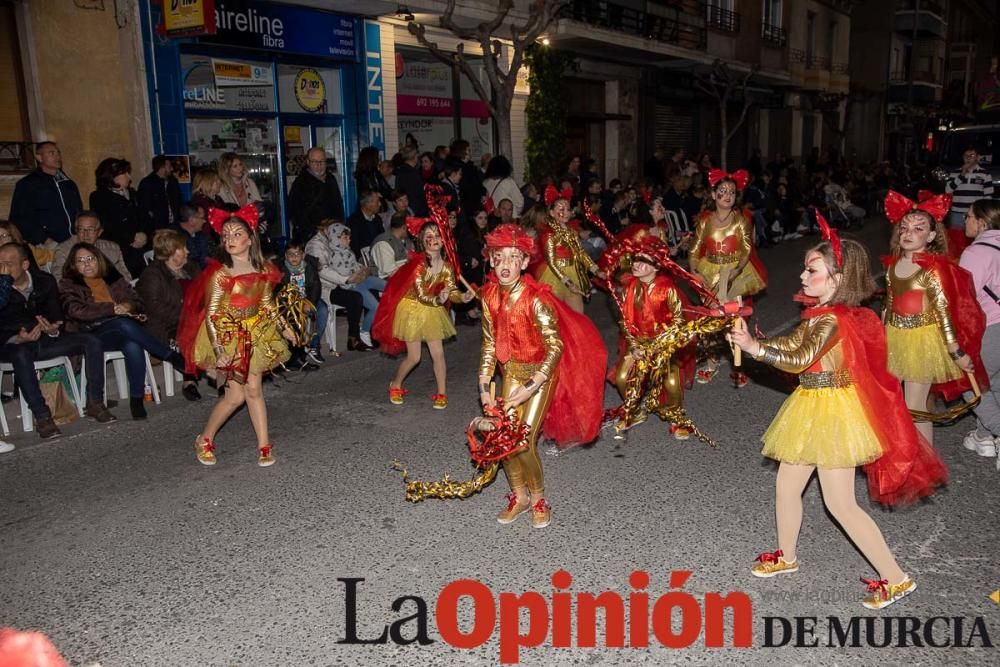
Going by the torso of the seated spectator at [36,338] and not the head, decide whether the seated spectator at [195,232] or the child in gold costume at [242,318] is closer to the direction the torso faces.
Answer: the child in gold costume

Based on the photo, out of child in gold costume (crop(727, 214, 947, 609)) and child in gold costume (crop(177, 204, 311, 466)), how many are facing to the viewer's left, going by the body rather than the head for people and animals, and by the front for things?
1

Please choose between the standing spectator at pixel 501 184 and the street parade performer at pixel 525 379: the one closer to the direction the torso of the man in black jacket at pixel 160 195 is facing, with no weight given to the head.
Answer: the street parade performer

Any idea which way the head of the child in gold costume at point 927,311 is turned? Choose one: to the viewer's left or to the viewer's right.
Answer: to the viewer's left

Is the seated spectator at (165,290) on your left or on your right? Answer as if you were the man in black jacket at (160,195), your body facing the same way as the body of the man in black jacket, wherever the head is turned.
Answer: on your right

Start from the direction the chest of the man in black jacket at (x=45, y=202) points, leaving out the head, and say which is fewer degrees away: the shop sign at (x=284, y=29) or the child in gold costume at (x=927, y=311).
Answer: the child in gold costume

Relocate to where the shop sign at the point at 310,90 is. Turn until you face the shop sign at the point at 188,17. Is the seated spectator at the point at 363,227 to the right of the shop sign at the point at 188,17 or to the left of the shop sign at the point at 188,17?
left
